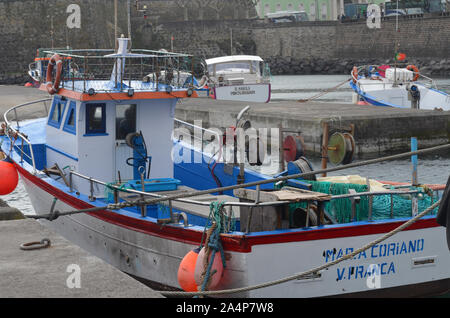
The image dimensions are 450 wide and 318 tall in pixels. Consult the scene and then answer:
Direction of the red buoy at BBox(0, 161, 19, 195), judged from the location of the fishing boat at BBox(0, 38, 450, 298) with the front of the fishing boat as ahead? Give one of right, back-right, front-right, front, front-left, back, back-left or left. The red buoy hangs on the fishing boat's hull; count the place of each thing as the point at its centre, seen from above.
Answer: front

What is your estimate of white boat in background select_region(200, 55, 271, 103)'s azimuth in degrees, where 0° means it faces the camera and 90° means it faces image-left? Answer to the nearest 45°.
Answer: approximately 180°

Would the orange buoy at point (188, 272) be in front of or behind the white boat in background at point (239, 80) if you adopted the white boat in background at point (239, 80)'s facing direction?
behind

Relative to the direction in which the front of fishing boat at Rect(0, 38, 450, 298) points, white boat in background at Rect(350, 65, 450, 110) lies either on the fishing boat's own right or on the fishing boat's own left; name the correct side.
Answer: on the fishing boat's own right

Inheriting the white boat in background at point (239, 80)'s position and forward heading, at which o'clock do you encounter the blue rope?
The blue rope is roughly at 6 o'clock from the white boat in background.

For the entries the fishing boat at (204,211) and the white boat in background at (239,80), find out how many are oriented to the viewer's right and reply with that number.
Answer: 0

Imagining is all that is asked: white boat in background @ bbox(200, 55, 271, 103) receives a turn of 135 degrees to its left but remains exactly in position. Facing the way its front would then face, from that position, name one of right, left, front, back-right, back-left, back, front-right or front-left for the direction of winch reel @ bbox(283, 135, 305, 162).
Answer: front-left

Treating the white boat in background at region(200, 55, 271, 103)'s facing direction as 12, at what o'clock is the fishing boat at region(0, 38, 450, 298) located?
The fishing boat is roughly at 6 o'clock from the white boat in background.

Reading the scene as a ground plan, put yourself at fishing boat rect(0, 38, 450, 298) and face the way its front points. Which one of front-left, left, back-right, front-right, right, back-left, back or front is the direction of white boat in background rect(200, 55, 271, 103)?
front-right

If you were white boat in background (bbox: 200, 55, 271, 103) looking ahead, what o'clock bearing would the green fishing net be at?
The green fishing net is roughly at 6 o'clock from the white boat in background.
